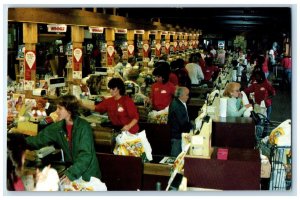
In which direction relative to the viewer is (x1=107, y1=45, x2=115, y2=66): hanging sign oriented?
toward the camera

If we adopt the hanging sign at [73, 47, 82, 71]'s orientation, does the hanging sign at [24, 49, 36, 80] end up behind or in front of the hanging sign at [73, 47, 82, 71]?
in front

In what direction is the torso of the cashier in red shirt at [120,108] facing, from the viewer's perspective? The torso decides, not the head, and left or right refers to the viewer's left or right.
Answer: facing the viewer and to the left of the viewer

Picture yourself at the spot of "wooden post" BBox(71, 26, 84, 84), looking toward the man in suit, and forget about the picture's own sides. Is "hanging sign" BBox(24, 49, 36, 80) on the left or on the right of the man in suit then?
right

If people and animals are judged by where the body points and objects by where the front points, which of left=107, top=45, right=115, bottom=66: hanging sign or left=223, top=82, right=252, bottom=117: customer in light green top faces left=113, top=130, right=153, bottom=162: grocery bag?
the hanging sign

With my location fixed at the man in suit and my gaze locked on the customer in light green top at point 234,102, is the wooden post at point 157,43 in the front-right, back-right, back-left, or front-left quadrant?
front-left

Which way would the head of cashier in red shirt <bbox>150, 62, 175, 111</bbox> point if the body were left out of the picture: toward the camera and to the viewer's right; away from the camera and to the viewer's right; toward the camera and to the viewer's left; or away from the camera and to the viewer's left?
toward the camera and to the viewer's left

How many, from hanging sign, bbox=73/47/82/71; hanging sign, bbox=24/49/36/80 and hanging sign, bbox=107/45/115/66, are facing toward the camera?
3

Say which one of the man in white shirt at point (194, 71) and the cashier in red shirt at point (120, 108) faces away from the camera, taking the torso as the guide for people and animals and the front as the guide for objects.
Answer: the man in white shirt
